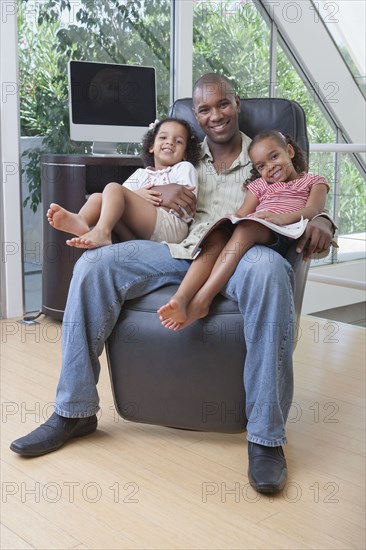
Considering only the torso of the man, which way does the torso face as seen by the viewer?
toward the camera

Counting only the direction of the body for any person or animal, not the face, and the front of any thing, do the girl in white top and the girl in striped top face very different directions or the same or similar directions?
same or similar directions

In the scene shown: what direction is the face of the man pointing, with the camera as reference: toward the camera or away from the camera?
toward the camera

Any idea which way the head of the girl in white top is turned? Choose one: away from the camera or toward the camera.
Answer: toward the camera

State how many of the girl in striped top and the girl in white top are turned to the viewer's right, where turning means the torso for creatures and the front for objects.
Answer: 0

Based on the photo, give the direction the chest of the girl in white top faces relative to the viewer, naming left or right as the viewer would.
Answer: facing the viewer and to the left of the viewer

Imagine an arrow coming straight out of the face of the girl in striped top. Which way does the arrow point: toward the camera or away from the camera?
toward the camera

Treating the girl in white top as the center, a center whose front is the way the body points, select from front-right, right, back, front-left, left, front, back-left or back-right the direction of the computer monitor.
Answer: back-right

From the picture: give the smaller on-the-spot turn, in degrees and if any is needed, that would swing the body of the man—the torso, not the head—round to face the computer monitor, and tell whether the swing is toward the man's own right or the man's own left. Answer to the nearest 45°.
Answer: approximately 180°
